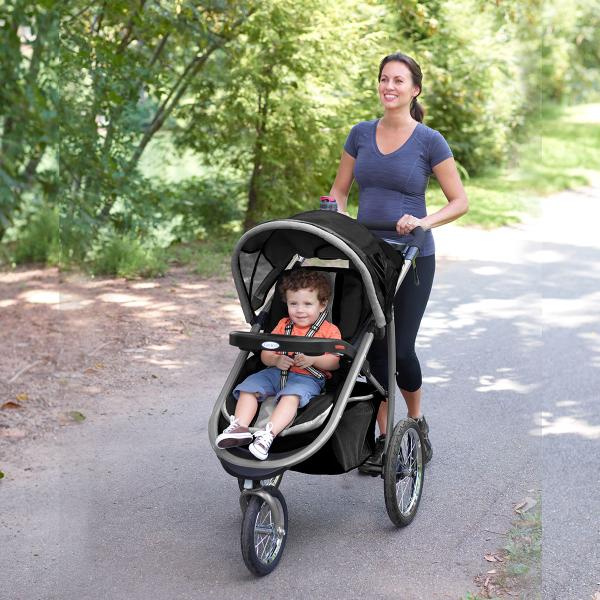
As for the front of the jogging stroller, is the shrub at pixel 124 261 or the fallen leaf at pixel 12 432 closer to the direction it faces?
the fallen leaf

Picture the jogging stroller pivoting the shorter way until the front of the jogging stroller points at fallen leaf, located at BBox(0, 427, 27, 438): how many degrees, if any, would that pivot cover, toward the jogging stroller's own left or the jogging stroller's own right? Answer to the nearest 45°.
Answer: approximately 90° to the jogging stroller's own right

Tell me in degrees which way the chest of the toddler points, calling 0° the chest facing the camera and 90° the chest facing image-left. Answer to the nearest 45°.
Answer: approximately 45°

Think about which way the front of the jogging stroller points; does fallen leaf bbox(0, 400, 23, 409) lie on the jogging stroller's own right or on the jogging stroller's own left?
on the jogging stroller's own right

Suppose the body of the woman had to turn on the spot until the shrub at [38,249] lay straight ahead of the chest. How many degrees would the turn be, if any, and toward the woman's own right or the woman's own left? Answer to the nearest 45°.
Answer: approximately 90° to the woman's own right
